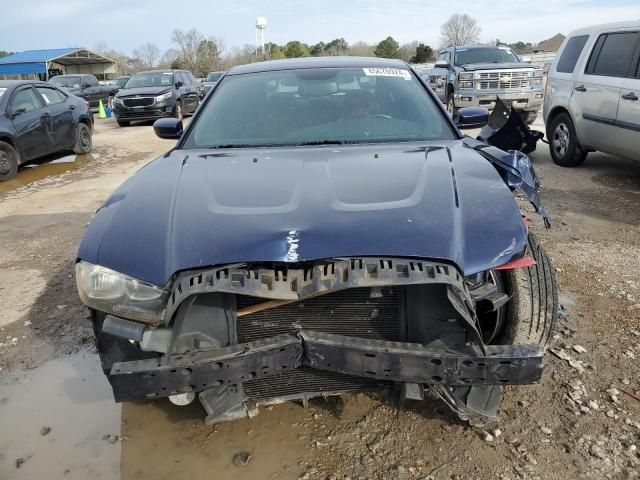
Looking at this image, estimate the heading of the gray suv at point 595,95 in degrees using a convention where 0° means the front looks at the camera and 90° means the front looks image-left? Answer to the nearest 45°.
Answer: approximately 315°

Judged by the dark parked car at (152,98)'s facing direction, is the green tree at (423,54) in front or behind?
behind

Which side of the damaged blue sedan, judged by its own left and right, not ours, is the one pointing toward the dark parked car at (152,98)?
back

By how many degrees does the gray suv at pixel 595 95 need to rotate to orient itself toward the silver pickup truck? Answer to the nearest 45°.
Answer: approximately 135° to its left

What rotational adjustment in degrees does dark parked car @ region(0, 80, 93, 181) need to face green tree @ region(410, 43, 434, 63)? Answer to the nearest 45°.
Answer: approximately 180°
